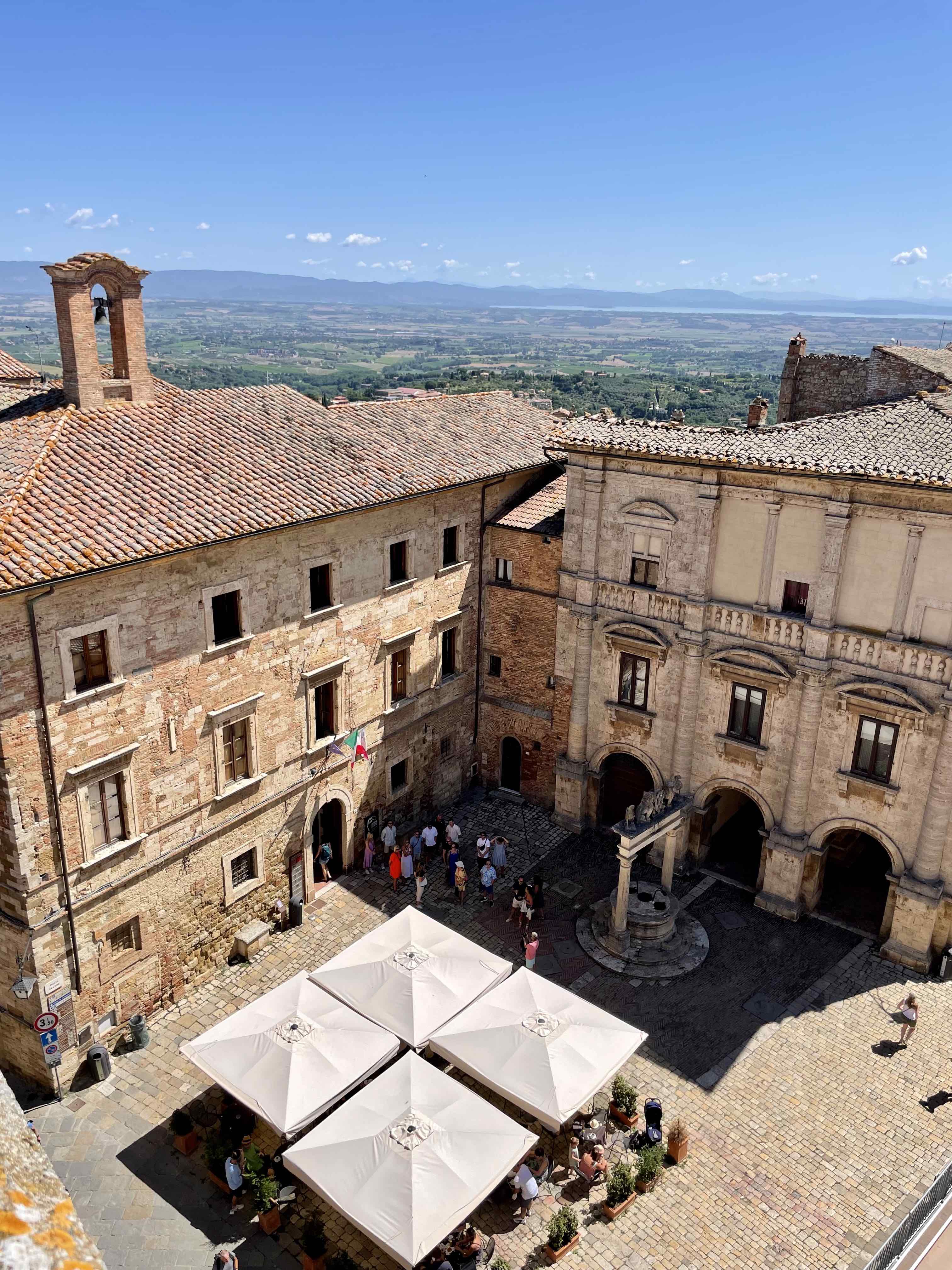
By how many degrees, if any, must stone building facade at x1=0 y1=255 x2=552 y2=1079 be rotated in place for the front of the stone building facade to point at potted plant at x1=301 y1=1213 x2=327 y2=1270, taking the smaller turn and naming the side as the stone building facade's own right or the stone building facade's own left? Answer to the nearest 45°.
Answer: approximately 45° to the stone building facade's own right

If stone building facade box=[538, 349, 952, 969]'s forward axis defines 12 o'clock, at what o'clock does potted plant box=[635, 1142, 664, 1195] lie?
The potted plant is roughly at 11 o'clock from the stone building facade.

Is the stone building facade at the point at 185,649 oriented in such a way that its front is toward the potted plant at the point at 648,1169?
yes

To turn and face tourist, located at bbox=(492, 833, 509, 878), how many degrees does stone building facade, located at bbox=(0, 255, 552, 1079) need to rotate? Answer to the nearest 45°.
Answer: approximately 45° to its left

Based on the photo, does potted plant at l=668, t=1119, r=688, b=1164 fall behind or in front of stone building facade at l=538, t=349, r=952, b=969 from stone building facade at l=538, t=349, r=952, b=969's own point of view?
in front

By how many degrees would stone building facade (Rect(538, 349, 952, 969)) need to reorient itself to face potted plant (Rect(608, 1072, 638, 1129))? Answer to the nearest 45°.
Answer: approximately 45° to its left

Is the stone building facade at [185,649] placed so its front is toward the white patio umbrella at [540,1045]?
yes

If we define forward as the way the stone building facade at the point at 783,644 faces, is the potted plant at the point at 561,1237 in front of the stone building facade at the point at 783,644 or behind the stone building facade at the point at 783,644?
in front

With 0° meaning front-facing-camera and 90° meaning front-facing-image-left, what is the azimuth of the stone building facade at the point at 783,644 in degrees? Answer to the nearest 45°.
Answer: approximately 45°

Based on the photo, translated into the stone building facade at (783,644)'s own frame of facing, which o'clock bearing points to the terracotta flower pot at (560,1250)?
The terracotta flower pot is roughly at 11 o'clock from the stone building facade.

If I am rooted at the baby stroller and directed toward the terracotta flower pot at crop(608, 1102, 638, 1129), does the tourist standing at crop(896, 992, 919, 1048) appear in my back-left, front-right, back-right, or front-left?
back-right

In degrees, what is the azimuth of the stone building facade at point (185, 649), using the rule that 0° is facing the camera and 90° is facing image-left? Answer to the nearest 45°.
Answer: approximately 315°

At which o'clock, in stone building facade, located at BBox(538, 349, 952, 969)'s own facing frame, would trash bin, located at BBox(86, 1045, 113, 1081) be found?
The trash bin is roughly at 12 o'clock from the stone building facade.

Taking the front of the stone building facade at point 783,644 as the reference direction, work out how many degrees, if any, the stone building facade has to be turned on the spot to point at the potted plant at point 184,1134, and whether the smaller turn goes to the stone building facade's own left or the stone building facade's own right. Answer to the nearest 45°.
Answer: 0° — it already faces it

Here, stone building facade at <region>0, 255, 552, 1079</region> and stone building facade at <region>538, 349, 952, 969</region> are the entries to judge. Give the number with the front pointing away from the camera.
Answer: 0

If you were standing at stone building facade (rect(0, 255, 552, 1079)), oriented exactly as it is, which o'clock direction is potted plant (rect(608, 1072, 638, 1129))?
The potted plant is roughly at 12 o'clock from the stone building facade.

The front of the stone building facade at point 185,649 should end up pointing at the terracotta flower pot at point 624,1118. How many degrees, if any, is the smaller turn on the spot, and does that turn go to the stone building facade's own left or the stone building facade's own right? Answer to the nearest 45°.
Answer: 0° — it already faces it
